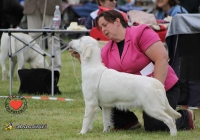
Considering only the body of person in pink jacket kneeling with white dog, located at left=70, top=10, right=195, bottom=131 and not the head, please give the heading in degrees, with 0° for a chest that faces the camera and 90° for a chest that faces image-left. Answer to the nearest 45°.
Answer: approximately 45°

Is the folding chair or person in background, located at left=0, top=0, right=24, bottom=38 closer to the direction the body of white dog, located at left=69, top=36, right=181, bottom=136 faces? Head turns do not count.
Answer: the person in background

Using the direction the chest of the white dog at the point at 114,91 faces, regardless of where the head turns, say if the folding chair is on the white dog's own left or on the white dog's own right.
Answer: on the white dog's own right

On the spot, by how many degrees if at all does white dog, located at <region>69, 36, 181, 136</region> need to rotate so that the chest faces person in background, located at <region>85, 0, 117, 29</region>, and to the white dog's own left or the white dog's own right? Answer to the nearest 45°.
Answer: approximately 90° to the white dog's own right

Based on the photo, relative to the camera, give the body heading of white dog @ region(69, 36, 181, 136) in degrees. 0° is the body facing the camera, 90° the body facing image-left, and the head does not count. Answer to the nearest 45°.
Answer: approximately 90°
